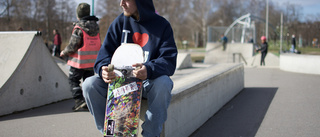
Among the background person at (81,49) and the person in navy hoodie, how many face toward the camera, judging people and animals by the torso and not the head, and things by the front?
1

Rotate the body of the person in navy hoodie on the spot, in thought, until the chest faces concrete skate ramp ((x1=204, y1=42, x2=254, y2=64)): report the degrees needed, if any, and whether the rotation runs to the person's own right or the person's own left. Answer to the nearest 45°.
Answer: approximately 180°

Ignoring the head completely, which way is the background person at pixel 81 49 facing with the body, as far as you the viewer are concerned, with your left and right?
facing away from the viewer and to the left of the viewer

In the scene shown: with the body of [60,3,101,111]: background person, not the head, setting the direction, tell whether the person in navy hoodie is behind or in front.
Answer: behind

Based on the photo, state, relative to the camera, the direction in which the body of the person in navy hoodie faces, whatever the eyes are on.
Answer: toward the camera

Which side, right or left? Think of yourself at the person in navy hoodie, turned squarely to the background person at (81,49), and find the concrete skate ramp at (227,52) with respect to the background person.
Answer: right

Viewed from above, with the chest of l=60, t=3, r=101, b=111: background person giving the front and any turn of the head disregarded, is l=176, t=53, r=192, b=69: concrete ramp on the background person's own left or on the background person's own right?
on the background person's own right

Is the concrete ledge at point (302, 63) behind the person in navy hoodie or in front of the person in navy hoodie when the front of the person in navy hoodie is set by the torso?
behind

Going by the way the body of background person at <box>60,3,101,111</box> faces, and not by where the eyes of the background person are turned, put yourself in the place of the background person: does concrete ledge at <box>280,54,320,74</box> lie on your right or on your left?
on your right

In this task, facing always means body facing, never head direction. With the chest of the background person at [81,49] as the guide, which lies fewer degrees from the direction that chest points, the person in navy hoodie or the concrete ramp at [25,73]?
the concrete ramp

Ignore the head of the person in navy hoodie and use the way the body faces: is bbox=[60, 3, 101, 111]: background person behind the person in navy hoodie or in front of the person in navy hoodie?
behind
